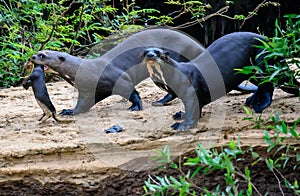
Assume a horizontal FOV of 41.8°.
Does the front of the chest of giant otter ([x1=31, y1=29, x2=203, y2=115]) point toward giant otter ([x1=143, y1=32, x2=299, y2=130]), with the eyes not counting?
no

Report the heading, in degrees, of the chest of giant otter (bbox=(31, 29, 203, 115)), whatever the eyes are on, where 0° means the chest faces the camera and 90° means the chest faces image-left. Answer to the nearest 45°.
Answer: approximately 90°

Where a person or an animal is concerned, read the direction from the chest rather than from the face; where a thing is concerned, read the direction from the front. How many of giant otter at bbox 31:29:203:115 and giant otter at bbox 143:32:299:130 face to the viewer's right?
0

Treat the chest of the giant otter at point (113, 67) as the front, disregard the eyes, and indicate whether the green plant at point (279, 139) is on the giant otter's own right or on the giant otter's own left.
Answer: on the giant otter's own left

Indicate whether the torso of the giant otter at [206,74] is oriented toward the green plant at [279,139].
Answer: no

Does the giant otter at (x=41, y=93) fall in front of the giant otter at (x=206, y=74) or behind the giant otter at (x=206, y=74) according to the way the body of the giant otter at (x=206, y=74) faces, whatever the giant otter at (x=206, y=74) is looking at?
in front

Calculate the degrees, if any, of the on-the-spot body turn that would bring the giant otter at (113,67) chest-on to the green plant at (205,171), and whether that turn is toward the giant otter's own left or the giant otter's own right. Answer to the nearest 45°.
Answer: approximately 90° to the giant otter's own left

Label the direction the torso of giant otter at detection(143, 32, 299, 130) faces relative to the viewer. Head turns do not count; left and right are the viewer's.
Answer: facing the viewer and to the left of the viewer

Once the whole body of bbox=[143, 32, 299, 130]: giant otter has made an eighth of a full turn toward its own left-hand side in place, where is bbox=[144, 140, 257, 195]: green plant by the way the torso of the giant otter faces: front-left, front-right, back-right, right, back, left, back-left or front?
front
